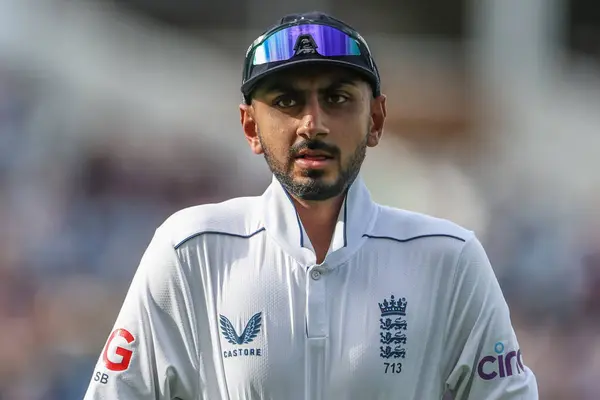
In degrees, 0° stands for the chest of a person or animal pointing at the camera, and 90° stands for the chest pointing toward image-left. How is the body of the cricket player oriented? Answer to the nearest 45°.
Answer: approximately 0°
